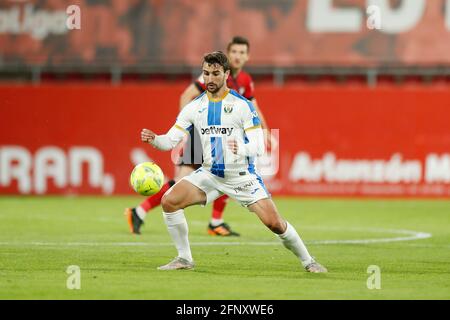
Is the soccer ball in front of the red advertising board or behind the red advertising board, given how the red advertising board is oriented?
in front

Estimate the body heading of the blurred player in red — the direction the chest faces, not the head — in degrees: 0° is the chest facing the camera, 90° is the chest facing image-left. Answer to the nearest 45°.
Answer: approximately 315°

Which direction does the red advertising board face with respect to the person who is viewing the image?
facing the viewer

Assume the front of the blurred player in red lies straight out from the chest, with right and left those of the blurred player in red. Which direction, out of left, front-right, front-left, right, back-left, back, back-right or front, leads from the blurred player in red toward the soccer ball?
front-right

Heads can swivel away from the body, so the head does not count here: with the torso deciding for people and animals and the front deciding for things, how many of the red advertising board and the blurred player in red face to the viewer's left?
0

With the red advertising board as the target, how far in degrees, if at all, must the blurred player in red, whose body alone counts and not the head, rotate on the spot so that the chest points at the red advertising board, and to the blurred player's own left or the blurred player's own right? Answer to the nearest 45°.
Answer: approximately 135° to the blurred player's own left

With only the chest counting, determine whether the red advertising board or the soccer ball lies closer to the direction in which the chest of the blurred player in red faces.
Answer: the soccer ball
